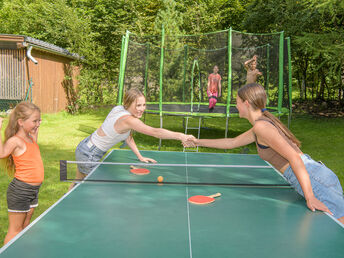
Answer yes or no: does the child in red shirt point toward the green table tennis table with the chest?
yes

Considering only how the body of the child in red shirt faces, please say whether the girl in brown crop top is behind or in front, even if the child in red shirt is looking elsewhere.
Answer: in front

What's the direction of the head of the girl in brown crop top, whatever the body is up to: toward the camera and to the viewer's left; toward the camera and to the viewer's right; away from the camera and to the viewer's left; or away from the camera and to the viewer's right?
away from the camera and to the viewer's left

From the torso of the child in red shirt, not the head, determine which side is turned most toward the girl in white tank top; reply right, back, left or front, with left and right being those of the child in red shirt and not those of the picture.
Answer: front

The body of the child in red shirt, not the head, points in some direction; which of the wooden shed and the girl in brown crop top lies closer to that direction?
the girl in brown crop top

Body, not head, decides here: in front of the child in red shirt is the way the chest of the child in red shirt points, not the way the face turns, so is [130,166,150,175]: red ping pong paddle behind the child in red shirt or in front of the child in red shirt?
in front

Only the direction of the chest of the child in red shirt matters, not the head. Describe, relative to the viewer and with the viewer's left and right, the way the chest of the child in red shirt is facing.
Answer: facing the viewer

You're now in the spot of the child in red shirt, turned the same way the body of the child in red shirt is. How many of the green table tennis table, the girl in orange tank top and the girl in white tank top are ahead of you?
3

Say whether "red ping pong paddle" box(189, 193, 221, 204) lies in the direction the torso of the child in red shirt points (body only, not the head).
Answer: yes
